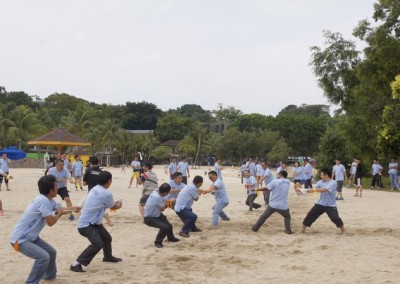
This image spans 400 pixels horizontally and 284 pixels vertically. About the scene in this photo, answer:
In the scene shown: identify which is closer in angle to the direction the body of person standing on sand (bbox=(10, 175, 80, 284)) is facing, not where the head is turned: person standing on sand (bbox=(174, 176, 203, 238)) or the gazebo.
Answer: the person standing on sand

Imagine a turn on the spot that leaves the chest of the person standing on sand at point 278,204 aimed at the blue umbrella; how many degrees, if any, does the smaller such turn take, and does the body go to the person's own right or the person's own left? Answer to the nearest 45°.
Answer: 0° — they already face it

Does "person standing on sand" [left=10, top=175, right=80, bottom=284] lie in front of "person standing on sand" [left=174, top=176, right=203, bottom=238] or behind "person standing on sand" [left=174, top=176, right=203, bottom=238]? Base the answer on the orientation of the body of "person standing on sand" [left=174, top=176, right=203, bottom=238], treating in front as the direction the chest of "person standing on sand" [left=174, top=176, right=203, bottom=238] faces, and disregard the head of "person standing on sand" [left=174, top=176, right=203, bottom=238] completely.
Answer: behind

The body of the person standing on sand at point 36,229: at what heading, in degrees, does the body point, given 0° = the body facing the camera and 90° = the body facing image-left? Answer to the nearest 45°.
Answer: approximately 270°

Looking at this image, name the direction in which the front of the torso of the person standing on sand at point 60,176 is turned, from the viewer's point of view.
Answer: toward the camera

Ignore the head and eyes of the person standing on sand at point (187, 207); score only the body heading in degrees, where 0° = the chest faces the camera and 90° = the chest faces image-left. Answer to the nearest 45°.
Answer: approximately 225°

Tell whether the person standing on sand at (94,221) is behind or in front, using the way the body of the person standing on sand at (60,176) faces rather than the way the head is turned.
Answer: in front

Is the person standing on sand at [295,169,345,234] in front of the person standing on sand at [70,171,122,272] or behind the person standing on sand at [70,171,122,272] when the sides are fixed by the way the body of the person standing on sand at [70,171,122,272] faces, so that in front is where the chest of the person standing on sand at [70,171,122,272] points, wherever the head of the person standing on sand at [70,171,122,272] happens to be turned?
in front

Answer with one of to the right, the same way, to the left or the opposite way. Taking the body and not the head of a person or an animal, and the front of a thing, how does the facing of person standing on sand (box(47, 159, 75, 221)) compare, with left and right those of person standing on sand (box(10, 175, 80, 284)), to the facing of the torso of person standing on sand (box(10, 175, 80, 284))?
to the right

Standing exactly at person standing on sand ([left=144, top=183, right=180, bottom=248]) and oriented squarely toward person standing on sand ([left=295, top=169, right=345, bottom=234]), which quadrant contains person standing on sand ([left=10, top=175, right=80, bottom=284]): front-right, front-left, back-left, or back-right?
back-right

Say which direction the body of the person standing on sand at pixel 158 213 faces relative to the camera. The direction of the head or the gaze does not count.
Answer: to the viewer's right

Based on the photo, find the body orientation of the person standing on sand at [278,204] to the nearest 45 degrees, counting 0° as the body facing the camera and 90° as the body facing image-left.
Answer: approximately 135°

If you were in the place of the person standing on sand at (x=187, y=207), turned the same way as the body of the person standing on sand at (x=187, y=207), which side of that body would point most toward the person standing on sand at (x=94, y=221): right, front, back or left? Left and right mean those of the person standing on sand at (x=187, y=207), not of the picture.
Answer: back

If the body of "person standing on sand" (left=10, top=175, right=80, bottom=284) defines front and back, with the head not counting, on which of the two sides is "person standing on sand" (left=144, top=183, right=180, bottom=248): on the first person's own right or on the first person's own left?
on the first person's own left

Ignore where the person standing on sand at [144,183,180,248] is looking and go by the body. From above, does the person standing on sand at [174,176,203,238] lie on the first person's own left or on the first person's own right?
on the first person's own left

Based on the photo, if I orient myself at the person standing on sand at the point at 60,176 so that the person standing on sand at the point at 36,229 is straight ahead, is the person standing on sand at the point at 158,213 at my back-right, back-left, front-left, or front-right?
front-left
